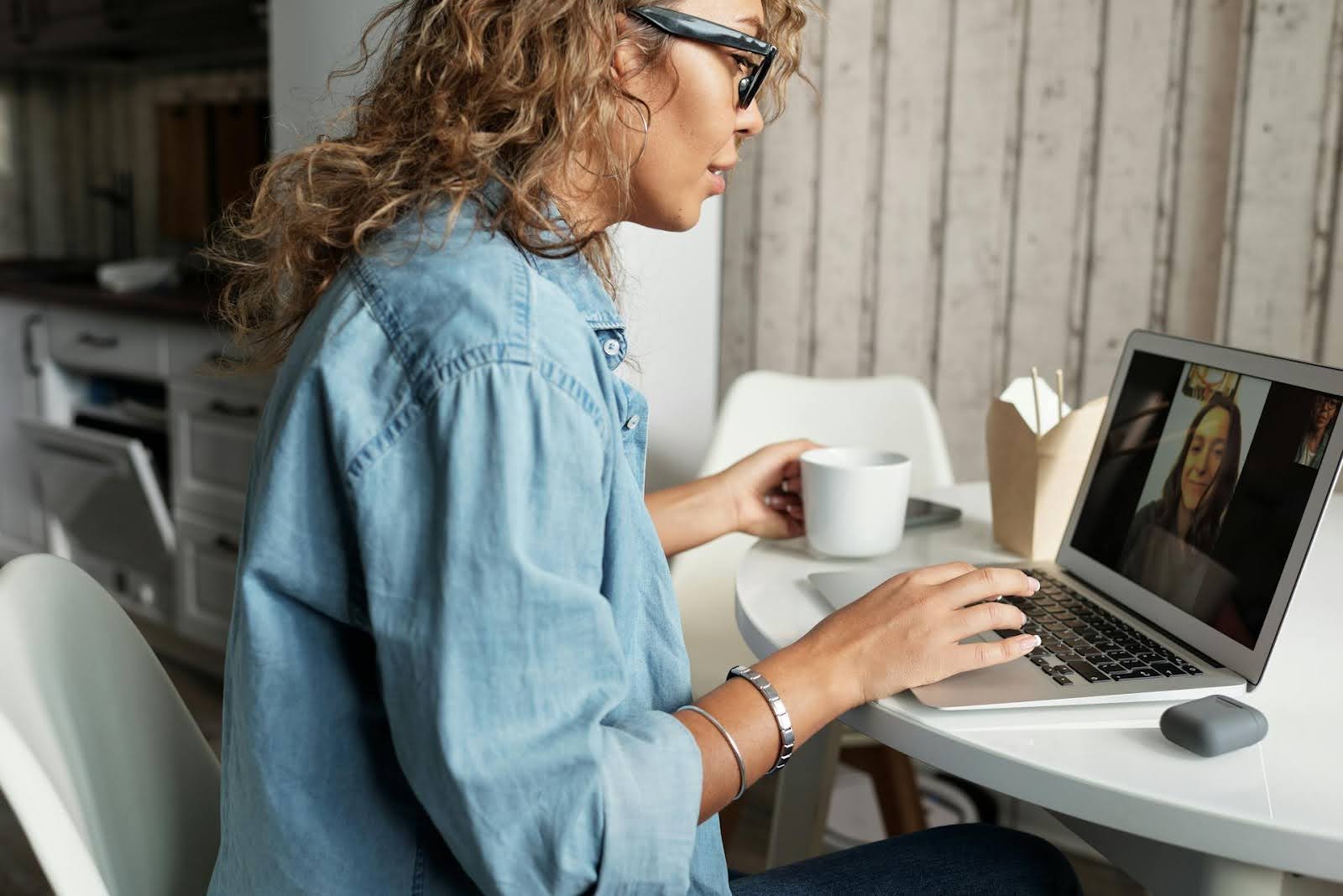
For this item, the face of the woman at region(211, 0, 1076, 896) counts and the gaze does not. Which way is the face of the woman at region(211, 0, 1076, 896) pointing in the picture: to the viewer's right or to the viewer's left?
to the viewer's right

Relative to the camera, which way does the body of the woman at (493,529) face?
to the viewer's right

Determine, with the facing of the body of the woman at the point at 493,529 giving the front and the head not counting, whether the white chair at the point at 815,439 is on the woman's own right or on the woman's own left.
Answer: on the woman's own left

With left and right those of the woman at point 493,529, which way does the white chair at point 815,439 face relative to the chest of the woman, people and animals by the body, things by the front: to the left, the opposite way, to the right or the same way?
to the right

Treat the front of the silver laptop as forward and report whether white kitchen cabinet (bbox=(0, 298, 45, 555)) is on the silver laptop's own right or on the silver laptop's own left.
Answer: on the silver laptop's own right

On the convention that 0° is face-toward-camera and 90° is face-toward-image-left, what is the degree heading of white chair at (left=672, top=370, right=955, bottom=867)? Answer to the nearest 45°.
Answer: approximately 0°

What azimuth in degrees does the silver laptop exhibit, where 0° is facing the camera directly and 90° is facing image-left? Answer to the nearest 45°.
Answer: approximately 45°

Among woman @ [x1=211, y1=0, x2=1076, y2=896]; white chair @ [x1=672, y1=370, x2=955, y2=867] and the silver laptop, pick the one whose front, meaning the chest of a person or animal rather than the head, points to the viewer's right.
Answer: the woman
